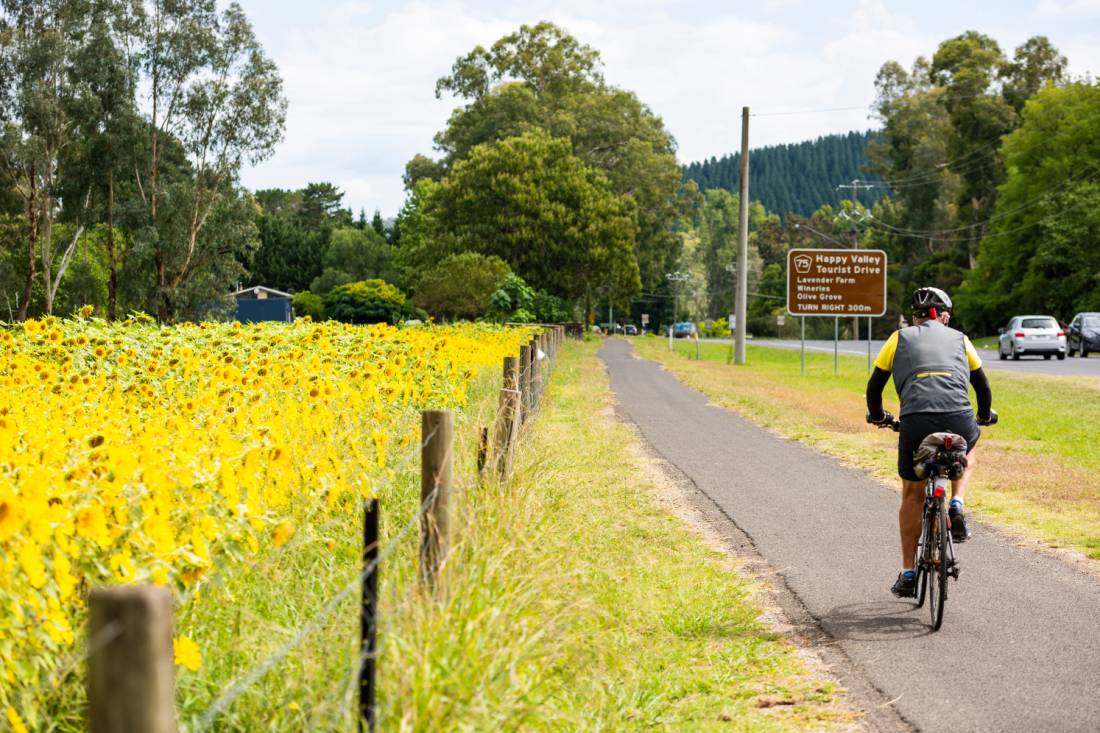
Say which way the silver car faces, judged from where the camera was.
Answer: facing away from the viewer and to the left of the viewer

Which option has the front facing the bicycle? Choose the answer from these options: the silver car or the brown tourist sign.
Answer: the brown tourist sign

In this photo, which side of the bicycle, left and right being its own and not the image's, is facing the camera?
back

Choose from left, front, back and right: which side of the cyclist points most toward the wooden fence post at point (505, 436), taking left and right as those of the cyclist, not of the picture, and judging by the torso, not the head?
front

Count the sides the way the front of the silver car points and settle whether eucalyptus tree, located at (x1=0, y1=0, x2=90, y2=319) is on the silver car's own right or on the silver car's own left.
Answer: on the silver car's own left

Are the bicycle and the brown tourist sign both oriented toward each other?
yes

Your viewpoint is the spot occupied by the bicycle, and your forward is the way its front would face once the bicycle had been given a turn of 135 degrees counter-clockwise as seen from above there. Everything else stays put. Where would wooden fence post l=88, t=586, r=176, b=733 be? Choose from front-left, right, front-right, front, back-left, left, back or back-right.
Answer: front-left

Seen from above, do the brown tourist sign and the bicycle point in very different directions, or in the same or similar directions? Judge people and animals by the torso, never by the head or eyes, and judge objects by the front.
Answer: very different directions

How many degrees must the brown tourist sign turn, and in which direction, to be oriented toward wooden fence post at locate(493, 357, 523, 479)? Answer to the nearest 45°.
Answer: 0° — it already faces it

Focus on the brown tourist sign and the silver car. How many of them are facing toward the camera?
1

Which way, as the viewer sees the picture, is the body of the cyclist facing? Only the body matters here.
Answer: away from the camera
